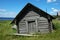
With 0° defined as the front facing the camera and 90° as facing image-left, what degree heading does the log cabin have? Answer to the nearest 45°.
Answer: approximately 0°
